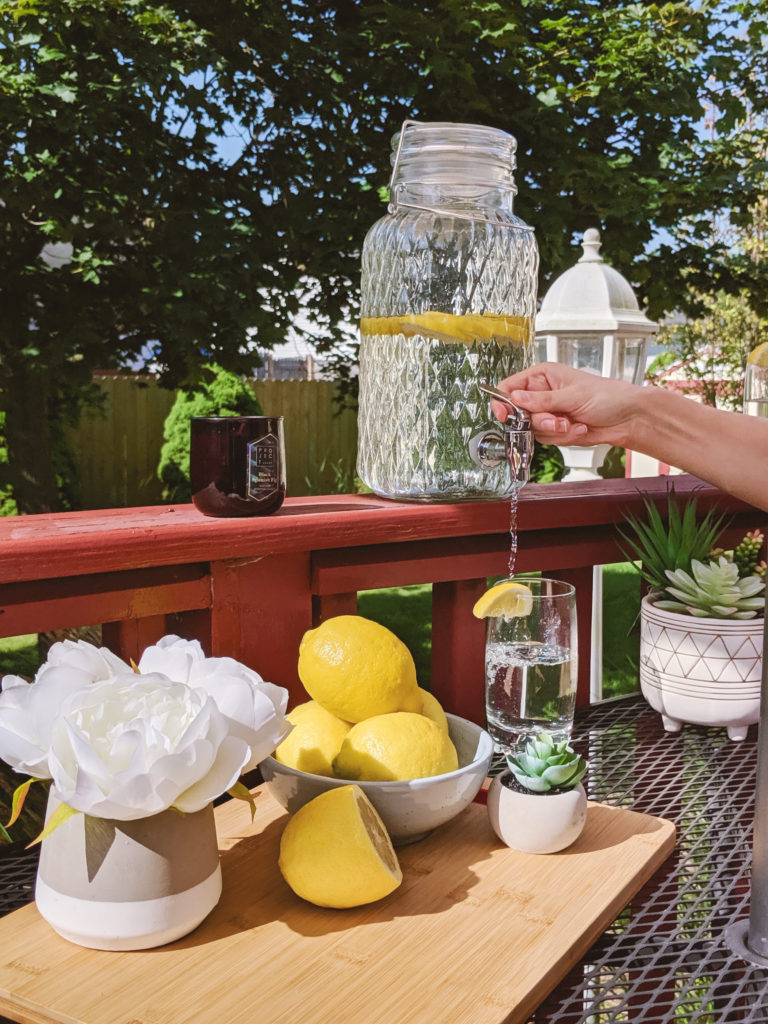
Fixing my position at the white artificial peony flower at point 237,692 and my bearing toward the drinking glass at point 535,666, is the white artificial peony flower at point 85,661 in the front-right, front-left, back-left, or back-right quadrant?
back-left

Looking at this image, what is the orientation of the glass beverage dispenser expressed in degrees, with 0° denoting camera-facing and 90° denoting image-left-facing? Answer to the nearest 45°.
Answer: approximately 315°

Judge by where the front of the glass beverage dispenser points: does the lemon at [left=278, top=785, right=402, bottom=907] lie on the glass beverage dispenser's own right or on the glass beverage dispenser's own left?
on the glass beverage dispenser's own right

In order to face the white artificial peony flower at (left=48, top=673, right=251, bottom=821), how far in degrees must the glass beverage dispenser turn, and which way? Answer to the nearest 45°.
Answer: approximately 45° to its right

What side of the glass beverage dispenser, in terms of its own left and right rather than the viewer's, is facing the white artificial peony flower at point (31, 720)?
right
